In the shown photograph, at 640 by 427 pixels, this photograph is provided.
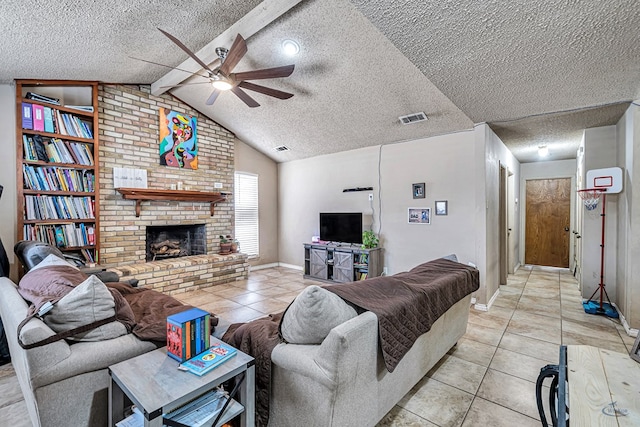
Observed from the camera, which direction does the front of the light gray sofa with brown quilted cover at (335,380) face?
facing away from the viewer and to the left of the viewer

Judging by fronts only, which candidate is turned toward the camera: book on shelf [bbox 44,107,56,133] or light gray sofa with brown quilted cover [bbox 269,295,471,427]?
the book on shelf

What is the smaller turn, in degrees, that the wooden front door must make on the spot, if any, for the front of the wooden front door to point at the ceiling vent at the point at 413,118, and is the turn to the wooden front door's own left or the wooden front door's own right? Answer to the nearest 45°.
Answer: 0° — it already faces it

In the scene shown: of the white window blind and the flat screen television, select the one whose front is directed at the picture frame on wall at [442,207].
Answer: the white window blind

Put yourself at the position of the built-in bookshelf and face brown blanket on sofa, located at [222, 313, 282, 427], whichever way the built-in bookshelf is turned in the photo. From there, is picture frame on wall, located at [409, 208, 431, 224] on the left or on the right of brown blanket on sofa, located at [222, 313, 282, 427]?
left

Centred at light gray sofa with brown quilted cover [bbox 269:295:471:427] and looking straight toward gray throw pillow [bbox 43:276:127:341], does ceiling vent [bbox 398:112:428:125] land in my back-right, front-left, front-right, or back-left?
back-right

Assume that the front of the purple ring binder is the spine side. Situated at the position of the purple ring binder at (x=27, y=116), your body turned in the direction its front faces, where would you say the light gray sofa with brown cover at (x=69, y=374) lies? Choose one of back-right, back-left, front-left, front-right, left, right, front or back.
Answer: front

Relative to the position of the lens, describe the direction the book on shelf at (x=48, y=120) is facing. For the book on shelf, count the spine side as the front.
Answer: facing the viewer

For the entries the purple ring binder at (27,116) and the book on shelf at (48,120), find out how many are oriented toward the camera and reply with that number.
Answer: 2

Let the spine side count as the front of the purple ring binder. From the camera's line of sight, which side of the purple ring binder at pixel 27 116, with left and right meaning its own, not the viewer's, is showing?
front

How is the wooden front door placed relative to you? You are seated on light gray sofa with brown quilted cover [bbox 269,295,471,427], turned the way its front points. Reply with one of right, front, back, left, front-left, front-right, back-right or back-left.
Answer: right

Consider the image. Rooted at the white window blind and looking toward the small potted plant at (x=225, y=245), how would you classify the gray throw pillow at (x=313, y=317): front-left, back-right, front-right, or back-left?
front-left

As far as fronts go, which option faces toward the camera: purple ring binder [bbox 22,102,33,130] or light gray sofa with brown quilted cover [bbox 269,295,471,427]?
the purple ring binder

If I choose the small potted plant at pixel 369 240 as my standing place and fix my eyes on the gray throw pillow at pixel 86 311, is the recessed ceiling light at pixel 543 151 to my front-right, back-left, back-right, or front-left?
back-left

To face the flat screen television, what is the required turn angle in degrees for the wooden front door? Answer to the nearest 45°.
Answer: approximately 45° to its right

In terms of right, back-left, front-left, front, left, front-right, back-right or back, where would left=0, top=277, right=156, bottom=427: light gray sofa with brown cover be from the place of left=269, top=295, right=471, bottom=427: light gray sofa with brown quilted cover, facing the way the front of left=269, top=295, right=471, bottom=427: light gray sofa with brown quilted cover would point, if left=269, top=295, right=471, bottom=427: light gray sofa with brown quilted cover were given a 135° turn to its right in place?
back

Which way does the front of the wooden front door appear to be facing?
toward the camera

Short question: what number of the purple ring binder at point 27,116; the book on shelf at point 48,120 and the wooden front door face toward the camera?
3

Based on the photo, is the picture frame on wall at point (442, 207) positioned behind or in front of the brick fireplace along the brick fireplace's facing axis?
in front

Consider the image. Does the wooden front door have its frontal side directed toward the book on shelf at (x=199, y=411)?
yes

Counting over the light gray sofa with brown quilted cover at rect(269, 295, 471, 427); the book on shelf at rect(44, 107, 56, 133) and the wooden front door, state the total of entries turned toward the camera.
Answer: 2
